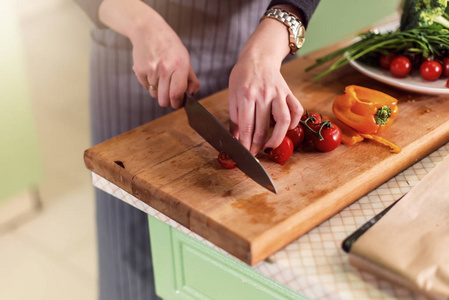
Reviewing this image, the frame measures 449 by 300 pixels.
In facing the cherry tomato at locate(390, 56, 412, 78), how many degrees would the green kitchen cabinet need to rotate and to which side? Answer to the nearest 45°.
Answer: approximately 180°

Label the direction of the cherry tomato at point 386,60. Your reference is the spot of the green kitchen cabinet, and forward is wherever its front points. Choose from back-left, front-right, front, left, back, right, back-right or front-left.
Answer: back

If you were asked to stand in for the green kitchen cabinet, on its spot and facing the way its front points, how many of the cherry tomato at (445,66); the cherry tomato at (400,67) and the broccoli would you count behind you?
3

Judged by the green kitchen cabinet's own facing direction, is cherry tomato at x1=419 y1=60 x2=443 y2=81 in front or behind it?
behind

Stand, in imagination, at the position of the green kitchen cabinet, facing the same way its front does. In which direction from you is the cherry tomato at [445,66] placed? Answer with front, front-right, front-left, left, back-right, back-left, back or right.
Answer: back

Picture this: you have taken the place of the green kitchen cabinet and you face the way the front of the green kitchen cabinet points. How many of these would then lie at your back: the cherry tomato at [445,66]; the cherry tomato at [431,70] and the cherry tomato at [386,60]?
3

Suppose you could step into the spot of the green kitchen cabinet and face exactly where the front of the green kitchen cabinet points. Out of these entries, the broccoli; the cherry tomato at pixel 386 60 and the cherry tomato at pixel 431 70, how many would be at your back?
3

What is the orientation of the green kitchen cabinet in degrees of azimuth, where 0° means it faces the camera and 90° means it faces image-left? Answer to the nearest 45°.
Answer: approximately 45°

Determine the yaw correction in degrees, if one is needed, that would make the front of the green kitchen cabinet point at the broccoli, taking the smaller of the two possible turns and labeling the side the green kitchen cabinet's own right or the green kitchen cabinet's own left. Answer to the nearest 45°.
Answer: approximately 180°
